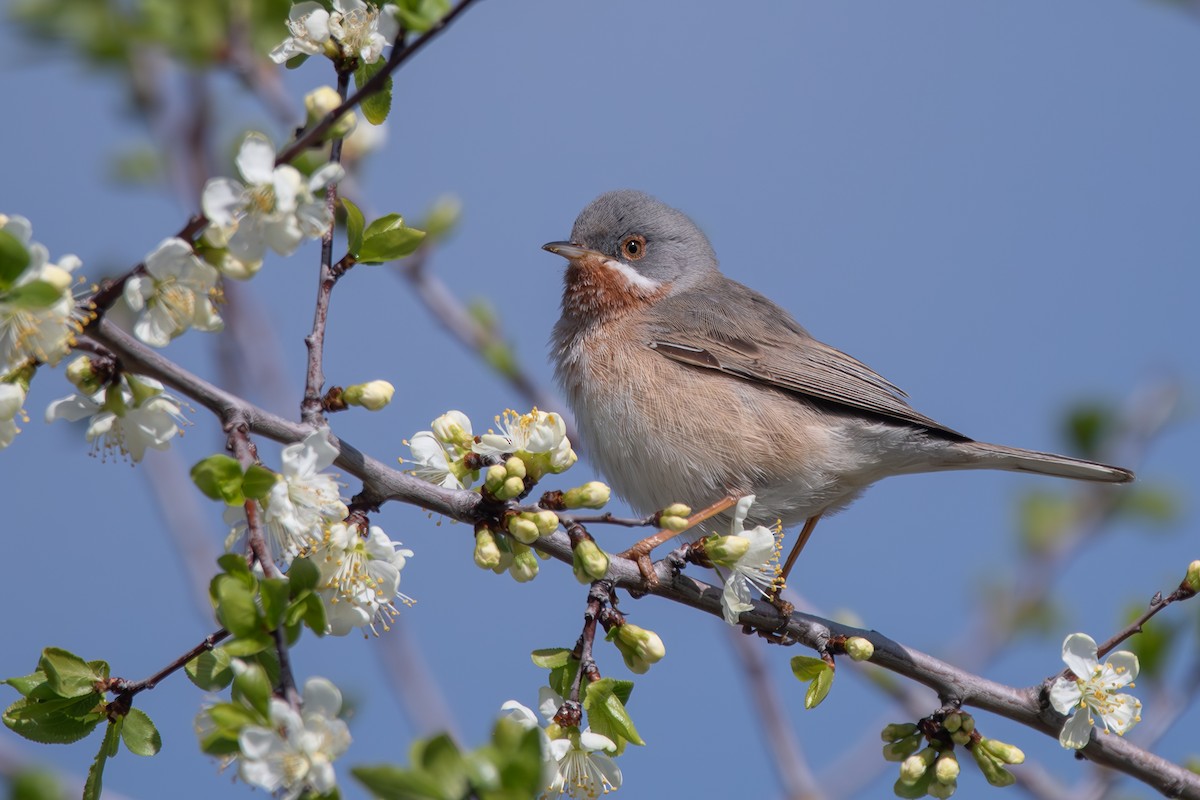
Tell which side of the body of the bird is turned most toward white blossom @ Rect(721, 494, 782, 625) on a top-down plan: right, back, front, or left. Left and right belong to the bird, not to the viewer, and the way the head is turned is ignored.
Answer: left

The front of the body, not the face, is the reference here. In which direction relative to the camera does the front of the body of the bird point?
to the viewer's left
